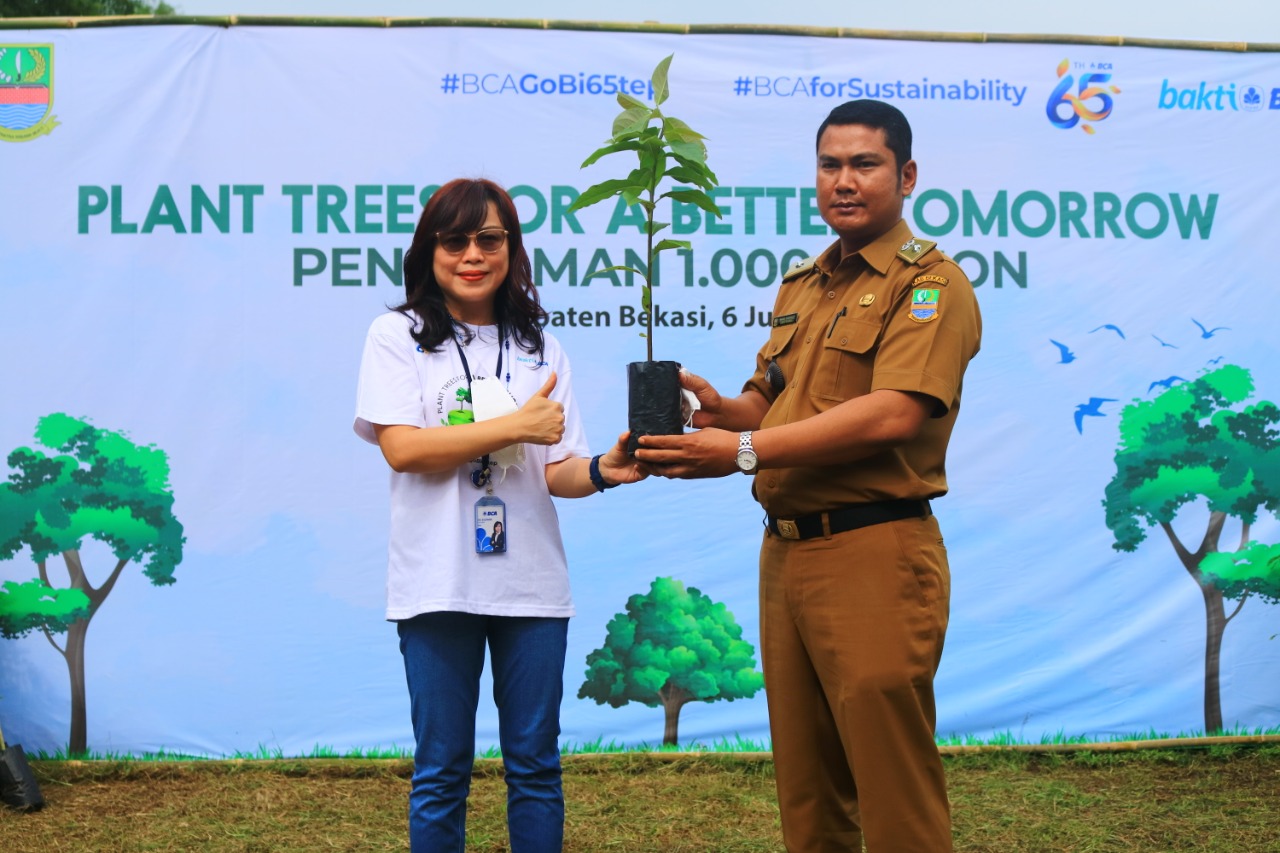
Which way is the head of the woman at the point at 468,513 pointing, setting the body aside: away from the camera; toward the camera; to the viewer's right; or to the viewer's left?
toward the camera

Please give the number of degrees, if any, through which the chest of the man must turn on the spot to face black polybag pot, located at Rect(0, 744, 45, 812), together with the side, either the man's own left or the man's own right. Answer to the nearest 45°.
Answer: approximately 90° to the man's own right

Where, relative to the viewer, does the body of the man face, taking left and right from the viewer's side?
facing the viewer and to the left of the viewer

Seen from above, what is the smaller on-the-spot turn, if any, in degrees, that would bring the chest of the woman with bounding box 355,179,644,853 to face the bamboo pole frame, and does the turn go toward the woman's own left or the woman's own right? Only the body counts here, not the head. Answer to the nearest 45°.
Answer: approximately 180°

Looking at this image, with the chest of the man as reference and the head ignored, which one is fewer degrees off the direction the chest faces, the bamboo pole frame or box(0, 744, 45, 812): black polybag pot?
the black polybag pot

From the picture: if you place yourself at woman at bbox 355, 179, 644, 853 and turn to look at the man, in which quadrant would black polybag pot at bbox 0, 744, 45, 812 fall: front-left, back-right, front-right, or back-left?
back-left

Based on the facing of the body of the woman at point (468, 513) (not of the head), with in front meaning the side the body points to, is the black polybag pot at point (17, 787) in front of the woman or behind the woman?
behind

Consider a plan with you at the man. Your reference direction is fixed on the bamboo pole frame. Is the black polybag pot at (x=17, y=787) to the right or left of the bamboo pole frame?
left

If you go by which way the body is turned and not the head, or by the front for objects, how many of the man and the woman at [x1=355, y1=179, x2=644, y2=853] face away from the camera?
0

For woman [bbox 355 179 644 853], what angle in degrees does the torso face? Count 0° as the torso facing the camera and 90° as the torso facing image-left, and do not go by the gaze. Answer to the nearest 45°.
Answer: approximately 0°
